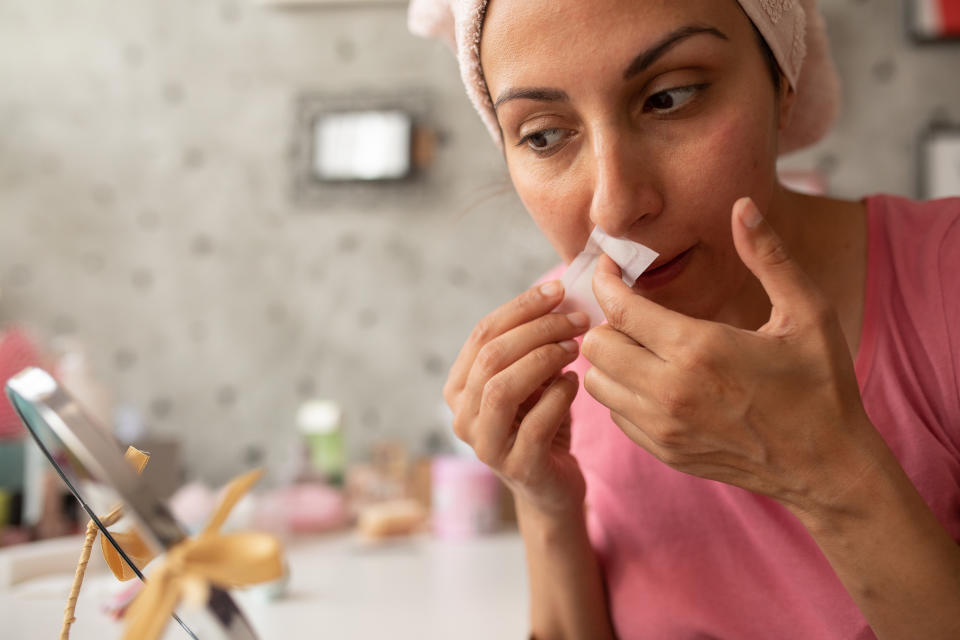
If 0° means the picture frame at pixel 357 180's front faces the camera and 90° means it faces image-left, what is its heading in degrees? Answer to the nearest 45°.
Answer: approximately 0°

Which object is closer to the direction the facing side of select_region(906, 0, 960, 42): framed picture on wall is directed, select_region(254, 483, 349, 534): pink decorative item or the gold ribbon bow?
the gold ribbon bow

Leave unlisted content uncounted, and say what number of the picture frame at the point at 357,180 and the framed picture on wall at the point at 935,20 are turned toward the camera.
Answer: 2

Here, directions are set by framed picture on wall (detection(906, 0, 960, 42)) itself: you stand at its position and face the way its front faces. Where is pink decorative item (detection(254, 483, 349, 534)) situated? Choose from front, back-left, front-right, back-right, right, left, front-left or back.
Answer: front-right

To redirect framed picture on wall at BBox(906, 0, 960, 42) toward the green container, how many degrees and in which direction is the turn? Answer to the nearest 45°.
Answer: approximately 45° to its right

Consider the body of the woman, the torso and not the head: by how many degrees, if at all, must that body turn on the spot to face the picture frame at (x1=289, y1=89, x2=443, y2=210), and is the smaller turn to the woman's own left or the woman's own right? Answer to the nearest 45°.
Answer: approximately 90° to the woman's own right

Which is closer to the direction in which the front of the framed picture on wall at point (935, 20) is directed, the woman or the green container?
the woman

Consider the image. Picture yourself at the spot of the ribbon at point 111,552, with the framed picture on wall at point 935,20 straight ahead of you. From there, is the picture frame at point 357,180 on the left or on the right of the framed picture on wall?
left

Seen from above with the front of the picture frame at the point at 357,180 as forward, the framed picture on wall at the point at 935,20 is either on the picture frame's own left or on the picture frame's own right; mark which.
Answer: on the picture frame's own left

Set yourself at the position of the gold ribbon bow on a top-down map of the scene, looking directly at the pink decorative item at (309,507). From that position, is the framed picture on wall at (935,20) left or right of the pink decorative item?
right

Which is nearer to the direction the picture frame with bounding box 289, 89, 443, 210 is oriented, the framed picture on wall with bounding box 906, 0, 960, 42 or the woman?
the woman
